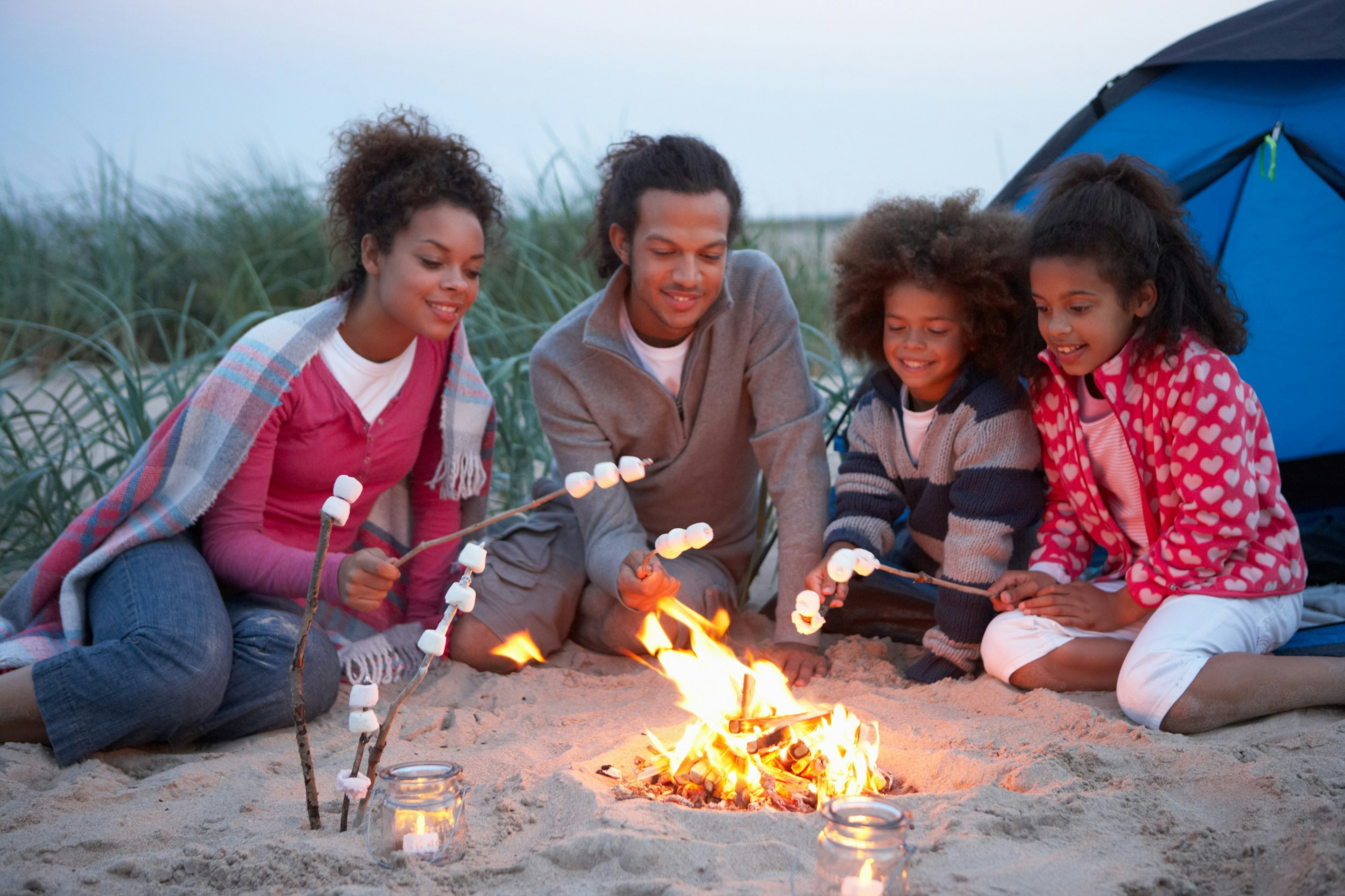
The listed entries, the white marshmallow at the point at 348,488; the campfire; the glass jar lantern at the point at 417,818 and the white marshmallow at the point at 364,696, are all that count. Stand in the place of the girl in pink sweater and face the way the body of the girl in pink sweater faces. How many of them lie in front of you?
4

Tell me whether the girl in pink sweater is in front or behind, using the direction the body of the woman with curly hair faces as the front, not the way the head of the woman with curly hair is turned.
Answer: in front

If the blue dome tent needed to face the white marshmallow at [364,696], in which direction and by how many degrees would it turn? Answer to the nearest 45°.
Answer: approximately 45° to its right

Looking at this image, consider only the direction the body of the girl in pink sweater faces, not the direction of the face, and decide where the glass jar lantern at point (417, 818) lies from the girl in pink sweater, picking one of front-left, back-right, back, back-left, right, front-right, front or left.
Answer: front

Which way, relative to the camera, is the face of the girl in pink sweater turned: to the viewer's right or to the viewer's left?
to the viewer's left

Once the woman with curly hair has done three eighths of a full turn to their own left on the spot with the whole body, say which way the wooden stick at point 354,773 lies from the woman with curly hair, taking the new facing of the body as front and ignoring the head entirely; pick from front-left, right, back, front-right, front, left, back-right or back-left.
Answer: back

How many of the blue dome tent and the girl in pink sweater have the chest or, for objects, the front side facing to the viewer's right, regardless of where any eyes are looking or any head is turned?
0

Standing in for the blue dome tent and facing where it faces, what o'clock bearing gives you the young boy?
The young boy is roughly at 1 o'clock from the blue dome tent.

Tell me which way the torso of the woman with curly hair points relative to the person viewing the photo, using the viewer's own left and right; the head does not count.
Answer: facing the viewer and to the right of the viewer

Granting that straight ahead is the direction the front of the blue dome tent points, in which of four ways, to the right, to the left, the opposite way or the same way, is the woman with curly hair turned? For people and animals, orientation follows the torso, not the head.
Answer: to the left

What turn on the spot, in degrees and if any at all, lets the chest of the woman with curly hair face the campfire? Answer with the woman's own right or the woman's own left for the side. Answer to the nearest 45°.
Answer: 0° — they already face it

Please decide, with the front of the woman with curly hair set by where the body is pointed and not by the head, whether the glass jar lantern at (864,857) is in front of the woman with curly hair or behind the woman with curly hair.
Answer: in front

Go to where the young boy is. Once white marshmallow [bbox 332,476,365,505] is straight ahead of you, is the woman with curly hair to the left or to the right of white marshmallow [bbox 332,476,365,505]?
right

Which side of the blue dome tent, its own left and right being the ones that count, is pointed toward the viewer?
front

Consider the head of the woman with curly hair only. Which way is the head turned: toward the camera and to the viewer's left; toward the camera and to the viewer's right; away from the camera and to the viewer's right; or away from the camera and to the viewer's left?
toward the camera and to the viewer's right

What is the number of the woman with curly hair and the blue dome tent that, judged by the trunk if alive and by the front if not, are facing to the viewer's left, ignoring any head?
0

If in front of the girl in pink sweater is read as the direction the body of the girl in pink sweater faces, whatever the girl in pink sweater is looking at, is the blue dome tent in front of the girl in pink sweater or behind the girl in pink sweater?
behind
